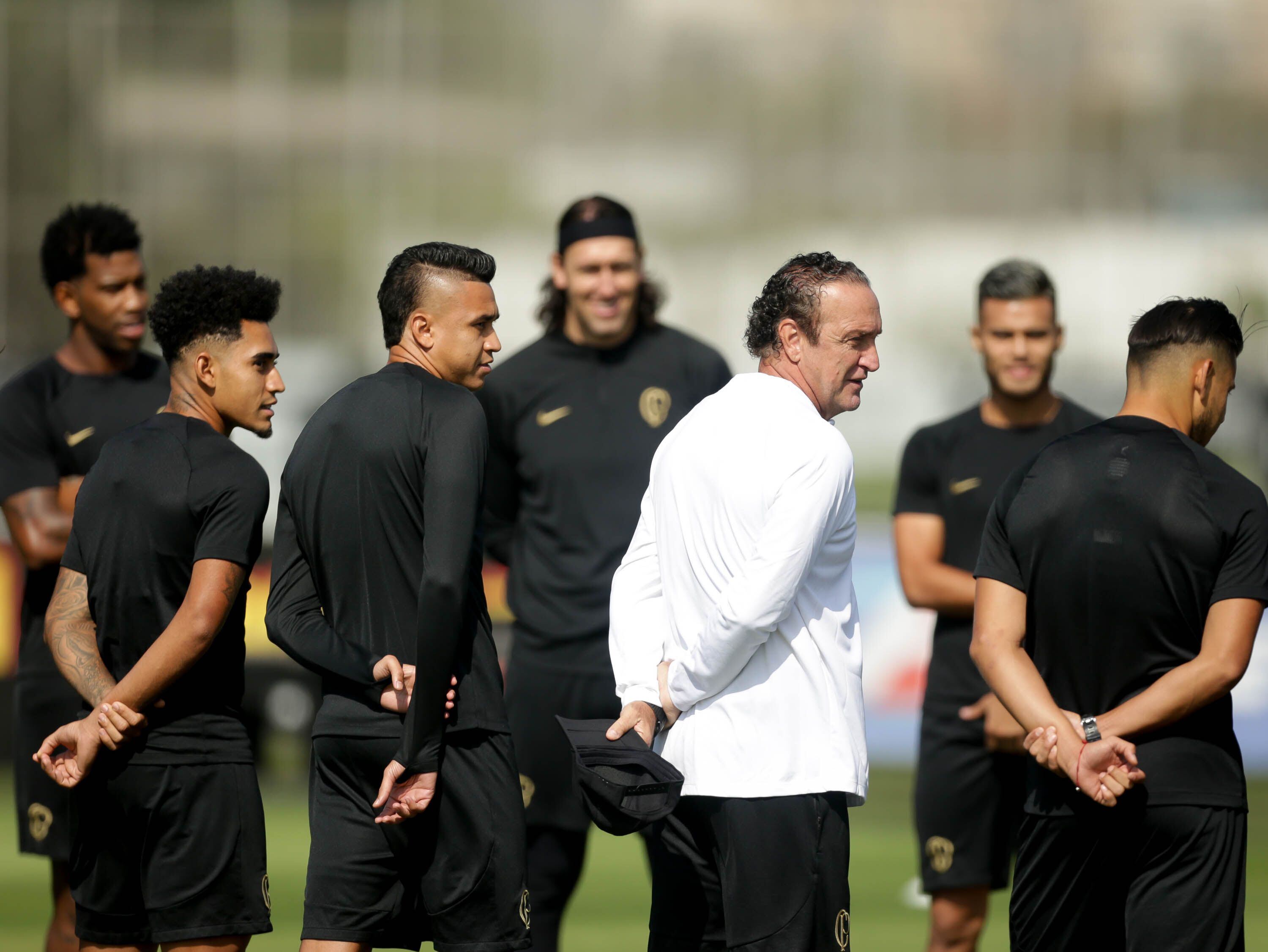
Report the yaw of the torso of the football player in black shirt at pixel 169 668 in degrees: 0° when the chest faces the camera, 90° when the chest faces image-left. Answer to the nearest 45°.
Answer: approximately 225°

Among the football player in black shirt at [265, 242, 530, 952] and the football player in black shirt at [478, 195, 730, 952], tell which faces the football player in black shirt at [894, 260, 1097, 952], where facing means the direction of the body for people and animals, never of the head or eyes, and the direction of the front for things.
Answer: the football player in black shirt at [265, 242, 530, 952]

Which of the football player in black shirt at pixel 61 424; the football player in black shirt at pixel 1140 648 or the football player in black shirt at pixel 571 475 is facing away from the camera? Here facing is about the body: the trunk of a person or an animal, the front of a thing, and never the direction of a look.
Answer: the football player in black shirt at pixel 1140 648

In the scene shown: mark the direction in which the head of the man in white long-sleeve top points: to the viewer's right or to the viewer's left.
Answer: to the viewer's right

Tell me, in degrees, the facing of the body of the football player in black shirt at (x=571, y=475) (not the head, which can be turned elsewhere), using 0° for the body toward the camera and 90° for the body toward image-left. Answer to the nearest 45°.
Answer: approximately 0°

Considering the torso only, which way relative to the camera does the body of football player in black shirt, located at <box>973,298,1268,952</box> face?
away from the camera

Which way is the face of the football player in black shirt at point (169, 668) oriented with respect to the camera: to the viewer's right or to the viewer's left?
to the viewer's right

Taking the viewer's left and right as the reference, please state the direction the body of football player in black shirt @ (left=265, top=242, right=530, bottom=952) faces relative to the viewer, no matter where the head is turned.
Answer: facing away from the viewer and to the right of the viewer

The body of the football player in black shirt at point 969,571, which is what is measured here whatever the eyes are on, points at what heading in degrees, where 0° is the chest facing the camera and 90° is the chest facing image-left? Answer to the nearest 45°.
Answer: approximately 0°

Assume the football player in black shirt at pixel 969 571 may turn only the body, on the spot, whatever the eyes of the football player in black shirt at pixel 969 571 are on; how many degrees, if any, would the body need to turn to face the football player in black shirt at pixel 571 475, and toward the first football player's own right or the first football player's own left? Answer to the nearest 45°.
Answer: approximately 90° to the first football player's own right

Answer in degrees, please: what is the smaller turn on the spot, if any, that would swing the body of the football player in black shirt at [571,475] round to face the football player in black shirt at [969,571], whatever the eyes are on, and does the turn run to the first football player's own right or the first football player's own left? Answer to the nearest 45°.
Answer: approximately 90° to the first football player's own left
